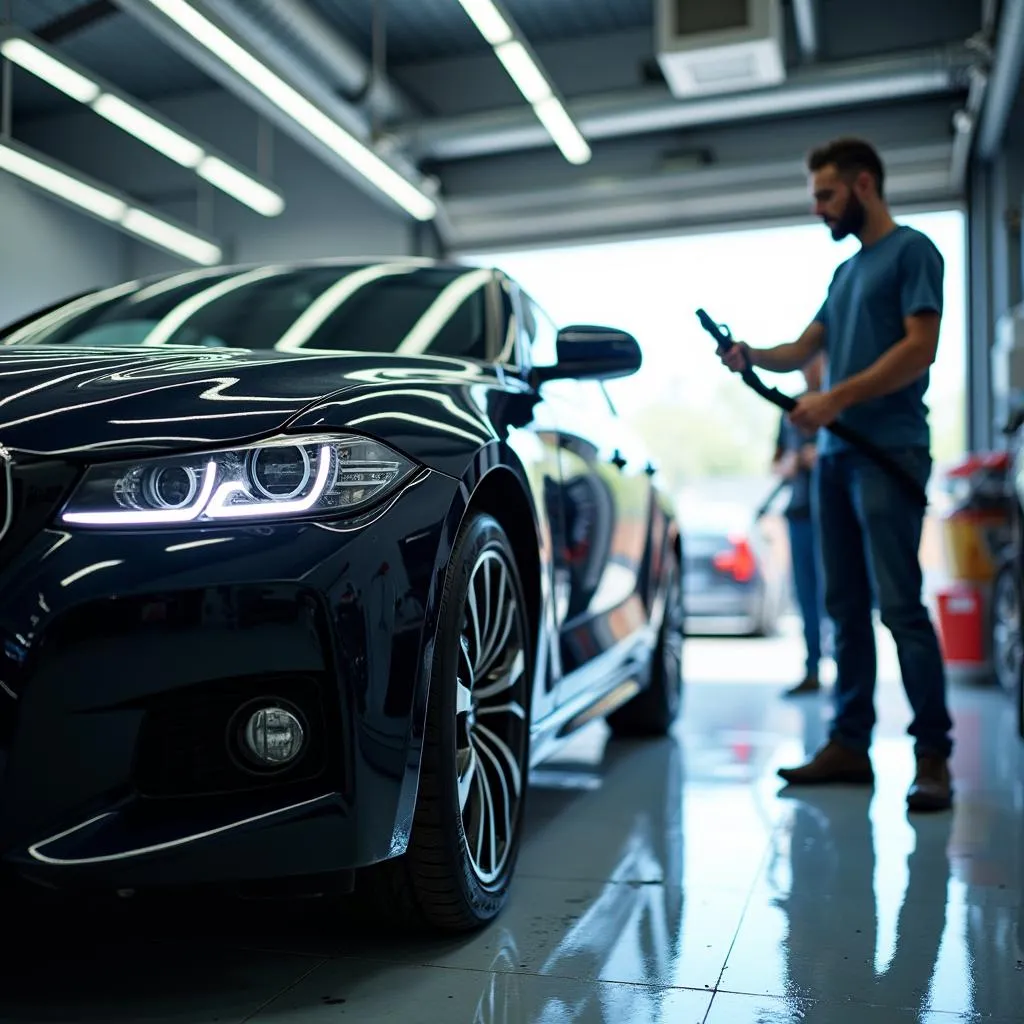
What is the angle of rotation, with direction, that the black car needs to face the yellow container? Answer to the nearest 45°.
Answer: approximately 180°

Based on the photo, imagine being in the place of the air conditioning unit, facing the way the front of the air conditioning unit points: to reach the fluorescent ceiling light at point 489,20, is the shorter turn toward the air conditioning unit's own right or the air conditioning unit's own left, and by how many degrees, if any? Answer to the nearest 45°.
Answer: approximately 45° to the air conditioning unit's own right

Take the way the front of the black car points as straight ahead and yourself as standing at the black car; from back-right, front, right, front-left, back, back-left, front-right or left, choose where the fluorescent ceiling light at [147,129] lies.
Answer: back-right

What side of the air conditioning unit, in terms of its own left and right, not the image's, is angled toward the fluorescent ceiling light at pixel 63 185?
right

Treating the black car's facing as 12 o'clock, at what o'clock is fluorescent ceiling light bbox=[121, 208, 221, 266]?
The fluorescent ceiling light is roughly at 4 o'clock from the black car.

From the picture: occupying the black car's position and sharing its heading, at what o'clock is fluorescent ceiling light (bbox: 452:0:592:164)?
The fluorescent ceiling light is roughly at 5 o'clock from the black car.

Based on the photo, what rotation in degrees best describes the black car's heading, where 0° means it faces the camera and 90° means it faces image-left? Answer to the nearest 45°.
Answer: approximately 45°

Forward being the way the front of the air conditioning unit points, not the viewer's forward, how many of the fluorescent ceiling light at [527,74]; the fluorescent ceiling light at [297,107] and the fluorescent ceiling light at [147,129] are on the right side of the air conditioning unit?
3

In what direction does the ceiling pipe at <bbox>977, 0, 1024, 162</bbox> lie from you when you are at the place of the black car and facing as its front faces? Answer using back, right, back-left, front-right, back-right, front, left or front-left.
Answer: back

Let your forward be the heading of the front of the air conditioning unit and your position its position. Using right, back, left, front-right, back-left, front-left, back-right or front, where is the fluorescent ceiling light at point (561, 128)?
back-right

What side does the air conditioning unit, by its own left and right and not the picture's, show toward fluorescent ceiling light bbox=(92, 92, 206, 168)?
right
